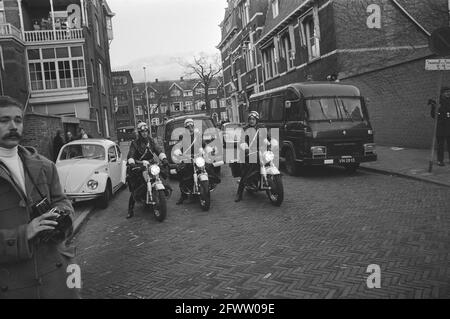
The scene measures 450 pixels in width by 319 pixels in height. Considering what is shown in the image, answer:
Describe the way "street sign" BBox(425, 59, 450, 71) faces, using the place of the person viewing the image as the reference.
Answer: facing the viewer

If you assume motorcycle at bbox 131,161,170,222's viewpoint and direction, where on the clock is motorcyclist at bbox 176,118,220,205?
The motorcyclist is roughly at 9 o'clock from the motorcycle.

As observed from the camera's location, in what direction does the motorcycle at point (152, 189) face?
facing the viewer and to the right of the viewer

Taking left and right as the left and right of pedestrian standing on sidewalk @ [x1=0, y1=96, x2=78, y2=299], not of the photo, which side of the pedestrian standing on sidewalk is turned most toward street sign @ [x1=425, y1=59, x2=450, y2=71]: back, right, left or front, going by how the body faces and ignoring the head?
left

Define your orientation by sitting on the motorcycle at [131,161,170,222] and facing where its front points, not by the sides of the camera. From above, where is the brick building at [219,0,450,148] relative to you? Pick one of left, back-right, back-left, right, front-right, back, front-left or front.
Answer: left

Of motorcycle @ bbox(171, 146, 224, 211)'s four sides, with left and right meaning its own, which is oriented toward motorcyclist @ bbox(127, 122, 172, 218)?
right

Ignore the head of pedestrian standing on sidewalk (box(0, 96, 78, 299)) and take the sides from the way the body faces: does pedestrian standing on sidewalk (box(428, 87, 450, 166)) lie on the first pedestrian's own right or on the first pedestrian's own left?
on the first pedestrian's own left

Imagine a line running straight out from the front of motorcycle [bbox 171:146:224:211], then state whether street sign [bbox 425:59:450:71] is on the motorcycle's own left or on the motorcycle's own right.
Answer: on the motorcycle's own left

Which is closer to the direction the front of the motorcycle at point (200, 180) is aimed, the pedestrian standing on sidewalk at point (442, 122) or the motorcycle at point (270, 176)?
the motorcycle

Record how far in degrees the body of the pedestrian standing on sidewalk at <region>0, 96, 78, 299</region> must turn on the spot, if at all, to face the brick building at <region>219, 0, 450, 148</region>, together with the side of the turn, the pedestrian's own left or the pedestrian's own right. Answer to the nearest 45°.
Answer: approximately 90° to the pedestrian's own left

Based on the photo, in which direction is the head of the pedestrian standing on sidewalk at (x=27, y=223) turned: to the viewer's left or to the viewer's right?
to the viewer's right

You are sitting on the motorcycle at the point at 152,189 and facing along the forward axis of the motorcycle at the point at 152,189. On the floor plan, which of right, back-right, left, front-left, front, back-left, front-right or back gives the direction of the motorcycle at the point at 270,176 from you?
front-left

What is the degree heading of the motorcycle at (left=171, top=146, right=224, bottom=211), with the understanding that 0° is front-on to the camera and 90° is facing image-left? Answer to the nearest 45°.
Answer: approximately 0°

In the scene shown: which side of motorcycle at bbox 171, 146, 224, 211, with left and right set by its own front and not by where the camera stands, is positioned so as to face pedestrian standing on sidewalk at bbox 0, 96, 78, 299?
front
